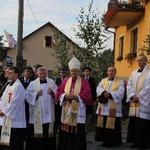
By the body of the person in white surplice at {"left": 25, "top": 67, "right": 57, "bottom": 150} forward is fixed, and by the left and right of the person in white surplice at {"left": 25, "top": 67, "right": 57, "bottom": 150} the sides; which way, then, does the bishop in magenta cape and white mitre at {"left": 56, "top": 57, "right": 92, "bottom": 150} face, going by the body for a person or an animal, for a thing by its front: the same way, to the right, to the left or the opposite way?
the same way

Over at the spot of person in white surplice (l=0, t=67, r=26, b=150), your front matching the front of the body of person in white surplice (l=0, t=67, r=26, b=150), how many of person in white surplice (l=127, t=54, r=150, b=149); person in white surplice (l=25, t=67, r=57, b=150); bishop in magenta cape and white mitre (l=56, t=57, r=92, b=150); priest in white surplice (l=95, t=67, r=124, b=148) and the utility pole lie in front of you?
0

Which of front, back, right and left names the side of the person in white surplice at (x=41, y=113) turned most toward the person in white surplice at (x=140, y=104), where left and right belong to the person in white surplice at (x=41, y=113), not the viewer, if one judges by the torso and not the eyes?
left

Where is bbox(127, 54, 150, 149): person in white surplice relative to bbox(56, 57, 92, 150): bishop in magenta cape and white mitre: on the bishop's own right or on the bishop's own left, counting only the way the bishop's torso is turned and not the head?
on the bishop's own left

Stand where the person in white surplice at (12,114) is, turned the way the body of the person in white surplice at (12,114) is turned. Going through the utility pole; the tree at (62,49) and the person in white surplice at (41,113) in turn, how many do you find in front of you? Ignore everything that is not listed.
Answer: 0

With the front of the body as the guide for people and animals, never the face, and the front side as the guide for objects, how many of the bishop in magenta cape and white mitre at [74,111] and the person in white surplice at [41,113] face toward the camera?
2

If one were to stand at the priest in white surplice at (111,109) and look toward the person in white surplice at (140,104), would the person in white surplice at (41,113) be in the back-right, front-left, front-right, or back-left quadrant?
back-right

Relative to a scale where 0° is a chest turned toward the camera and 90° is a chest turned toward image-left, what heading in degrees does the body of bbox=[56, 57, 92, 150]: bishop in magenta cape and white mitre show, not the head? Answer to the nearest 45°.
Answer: approximately 0°

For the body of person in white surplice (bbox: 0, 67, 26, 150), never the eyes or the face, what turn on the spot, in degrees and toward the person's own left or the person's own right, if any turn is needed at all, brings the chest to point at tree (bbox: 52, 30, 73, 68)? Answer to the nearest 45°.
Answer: approximately 135° to the person's own right

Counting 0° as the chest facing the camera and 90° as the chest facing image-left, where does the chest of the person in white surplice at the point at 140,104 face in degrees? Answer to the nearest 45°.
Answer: approximately 45°

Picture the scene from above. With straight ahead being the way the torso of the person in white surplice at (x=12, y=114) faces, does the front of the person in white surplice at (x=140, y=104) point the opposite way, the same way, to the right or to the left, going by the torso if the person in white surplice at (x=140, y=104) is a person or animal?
the same way

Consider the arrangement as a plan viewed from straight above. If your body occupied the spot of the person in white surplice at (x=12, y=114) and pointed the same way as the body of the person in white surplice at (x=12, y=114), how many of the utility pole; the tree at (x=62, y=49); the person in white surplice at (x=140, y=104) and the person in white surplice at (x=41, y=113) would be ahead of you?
0

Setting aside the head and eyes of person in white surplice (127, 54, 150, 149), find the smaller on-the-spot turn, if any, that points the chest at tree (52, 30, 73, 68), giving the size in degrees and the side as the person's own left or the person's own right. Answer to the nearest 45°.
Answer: approximately 90° to the person's own right

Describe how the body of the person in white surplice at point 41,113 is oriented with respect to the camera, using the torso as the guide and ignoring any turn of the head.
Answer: toward the camera
